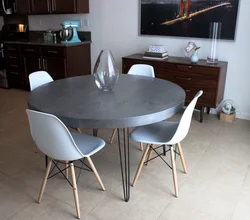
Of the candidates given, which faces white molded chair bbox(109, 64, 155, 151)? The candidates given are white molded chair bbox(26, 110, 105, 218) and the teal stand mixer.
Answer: white molded chair bbox(26, 110, 105, 218)

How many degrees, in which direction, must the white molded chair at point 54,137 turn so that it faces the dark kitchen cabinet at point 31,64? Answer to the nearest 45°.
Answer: approximately 45° to its left

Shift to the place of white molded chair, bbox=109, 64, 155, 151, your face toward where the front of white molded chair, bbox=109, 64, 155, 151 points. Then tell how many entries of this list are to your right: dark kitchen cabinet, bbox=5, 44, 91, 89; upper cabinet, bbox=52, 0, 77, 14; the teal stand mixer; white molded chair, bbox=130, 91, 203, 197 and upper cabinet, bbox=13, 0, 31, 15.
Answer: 4

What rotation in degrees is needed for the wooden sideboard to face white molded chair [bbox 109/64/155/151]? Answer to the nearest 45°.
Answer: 0° — it already faces it

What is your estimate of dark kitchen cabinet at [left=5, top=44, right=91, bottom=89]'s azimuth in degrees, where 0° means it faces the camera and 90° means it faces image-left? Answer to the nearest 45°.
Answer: approximately 45°

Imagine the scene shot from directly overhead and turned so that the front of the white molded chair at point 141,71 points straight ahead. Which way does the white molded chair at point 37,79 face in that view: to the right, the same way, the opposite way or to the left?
to the left

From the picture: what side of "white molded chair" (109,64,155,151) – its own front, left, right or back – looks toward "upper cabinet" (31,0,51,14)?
right

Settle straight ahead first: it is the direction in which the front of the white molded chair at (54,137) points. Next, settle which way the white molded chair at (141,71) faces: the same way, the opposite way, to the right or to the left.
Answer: the opposite way

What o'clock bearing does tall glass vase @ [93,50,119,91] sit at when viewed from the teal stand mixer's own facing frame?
The tall glass vase is roughly at 9 o'clock from the teal stand mixer.

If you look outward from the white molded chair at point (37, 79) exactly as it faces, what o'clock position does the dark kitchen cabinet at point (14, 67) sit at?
The dark kitchen cabinet is roughly at 7 o'clock from the white molded chair.
